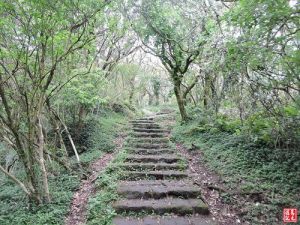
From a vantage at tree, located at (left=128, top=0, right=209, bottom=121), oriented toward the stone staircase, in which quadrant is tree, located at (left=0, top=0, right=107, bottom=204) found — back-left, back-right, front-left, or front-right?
front-right

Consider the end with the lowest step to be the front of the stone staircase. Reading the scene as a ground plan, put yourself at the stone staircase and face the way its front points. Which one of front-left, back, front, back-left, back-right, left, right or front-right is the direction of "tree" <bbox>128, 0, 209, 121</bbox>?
back

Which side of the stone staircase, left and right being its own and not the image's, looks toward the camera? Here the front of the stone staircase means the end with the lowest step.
front
